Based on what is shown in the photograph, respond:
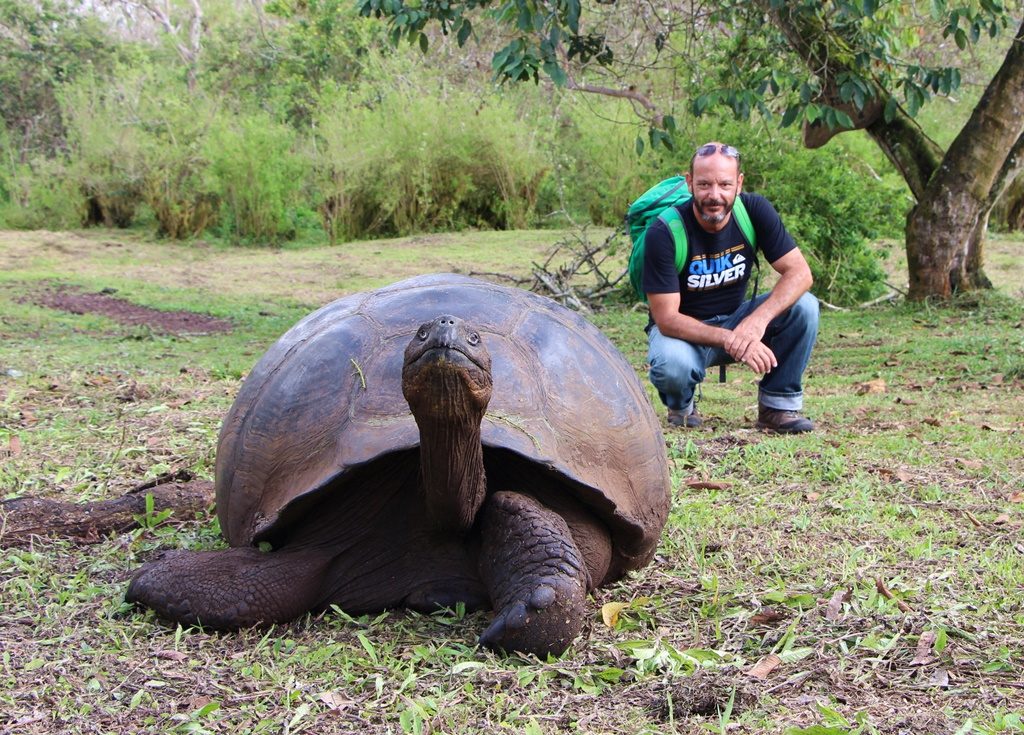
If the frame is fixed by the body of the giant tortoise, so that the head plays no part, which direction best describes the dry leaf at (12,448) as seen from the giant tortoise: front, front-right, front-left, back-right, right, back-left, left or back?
back-right

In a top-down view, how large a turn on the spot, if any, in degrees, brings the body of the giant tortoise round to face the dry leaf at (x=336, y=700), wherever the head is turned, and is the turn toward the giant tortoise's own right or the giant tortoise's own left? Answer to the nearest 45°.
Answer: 0° — it already faces it

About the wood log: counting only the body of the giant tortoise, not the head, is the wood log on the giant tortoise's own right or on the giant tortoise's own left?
on the giant tortoise's own right

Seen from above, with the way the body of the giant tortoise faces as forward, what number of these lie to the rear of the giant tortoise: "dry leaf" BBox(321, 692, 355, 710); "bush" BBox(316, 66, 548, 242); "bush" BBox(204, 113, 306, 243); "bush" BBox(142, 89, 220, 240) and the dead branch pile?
4

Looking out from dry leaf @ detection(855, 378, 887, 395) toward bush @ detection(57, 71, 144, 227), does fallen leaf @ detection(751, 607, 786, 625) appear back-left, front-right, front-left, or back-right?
back-left

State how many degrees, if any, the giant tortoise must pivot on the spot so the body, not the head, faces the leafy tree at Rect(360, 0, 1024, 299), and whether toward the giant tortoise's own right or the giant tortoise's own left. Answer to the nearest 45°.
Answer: approximately 135° to the giant tortoise's own left

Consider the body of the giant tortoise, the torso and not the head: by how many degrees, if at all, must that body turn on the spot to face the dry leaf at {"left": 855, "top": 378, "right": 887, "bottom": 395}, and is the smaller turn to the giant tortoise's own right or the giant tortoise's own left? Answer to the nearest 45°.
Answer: approximately 135° to the giant tortoise's own left

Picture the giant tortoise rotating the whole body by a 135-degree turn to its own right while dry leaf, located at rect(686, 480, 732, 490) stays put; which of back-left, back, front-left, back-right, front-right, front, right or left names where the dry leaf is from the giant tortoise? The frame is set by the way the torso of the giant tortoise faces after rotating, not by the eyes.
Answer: right

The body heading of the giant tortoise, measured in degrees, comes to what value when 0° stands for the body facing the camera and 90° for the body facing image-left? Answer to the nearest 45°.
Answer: approximately 0°

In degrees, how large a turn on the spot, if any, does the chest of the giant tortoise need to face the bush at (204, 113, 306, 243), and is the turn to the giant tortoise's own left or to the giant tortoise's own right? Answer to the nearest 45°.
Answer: approximately 180°

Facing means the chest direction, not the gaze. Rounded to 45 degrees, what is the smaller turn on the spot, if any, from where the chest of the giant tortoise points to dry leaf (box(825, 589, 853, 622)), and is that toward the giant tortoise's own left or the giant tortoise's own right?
approximately 90° to the giant tortoise's own left

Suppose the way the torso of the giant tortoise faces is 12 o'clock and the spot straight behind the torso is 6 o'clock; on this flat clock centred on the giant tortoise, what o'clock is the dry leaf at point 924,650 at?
The dry leaf is roughly at 10 o'clock from the giant tortoise.

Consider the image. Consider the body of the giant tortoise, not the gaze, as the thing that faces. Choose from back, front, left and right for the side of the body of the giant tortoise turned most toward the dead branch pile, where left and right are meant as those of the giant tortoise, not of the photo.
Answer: back

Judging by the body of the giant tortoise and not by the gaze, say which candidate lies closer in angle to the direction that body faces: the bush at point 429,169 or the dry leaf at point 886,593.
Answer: the dry leaf

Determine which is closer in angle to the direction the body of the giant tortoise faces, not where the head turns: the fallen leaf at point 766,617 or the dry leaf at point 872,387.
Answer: the fallen leaf

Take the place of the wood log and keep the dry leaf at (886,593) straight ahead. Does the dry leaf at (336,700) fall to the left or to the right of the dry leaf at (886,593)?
right

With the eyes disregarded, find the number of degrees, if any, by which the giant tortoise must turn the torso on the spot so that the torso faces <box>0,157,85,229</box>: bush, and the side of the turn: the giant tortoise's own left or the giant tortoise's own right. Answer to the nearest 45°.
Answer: approximately 180°
